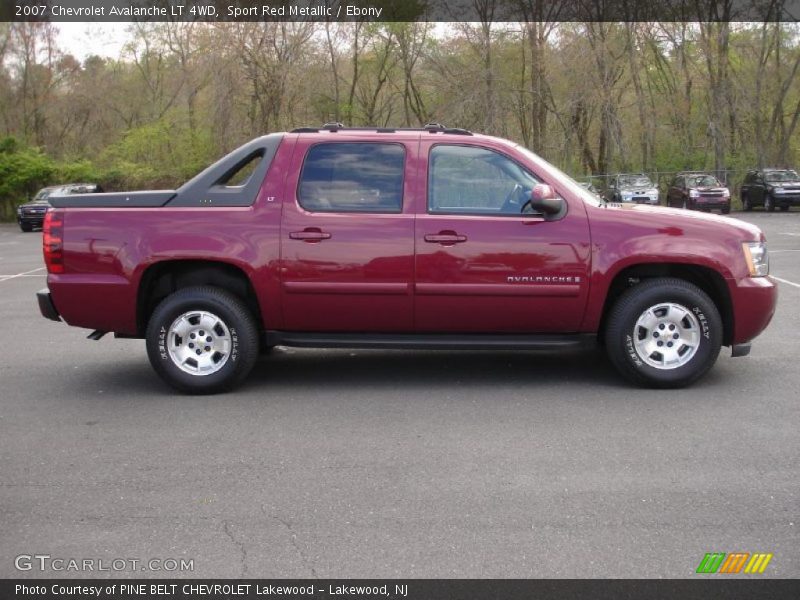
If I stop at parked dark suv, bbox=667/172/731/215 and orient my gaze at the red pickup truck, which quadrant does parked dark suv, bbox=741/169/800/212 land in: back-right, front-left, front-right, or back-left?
back-left

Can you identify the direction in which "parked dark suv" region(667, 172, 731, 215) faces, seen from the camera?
facing the viewer and to the right of the viewer

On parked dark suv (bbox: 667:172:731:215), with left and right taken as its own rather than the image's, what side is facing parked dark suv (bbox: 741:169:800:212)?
left

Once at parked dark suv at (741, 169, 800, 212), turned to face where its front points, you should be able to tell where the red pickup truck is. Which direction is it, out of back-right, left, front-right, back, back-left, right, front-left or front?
front-right

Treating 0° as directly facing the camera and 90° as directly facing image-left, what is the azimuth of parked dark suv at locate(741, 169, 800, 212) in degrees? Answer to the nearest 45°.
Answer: approximately 315°

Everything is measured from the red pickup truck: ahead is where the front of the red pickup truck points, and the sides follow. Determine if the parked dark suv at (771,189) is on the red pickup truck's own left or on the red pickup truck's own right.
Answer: on the red pickup truck's own left

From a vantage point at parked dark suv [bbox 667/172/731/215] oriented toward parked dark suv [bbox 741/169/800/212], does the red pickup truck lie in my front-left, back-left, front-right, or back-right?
back-right

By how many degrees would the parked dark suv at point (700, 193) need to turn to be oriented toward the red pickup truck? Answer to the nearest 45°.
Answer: approximately 45° to its right

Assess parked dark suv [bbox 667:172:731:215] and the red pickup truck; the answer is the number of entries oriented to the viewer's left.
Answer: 0

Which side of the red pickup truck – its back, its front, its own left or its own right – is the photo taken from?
right

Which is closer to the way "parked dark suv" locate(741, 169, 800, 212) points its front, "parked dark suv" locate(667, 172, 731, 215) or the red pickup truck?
the red pickup truck
